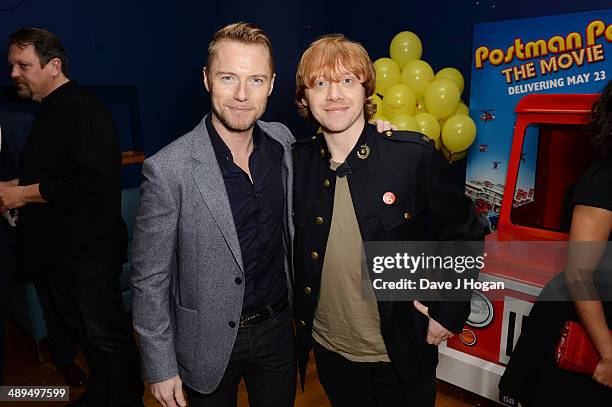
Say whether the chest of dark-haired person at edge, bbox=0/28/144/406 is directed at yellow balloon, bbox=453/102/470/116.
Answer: no

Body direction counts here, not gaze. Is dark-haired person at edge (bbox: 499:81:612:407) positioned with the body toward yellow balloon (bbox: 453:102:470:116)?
no

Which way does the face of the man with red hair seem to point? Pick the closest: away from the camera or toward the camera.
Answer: toward the camera

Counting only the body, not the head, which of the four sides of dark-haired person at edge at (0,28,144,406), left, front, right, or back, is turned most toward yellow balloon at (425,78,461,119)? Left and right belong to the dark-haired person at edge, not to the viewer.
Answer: back

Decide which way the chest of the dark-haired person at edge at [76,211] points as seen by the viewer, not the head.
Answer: to the viewer's left

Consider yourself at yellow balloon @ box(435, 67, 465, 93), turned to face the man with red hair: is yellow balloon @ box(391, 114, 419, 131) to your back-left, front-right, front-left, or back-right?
front-right

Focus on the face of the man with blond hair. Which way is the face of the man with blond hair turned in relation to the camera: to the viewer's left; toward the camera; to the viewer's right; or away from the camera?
toward the camera

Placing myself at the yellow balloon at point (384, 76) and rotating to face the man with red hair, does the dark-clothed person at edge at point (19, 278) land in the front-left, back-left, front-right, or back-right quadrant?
front-right
